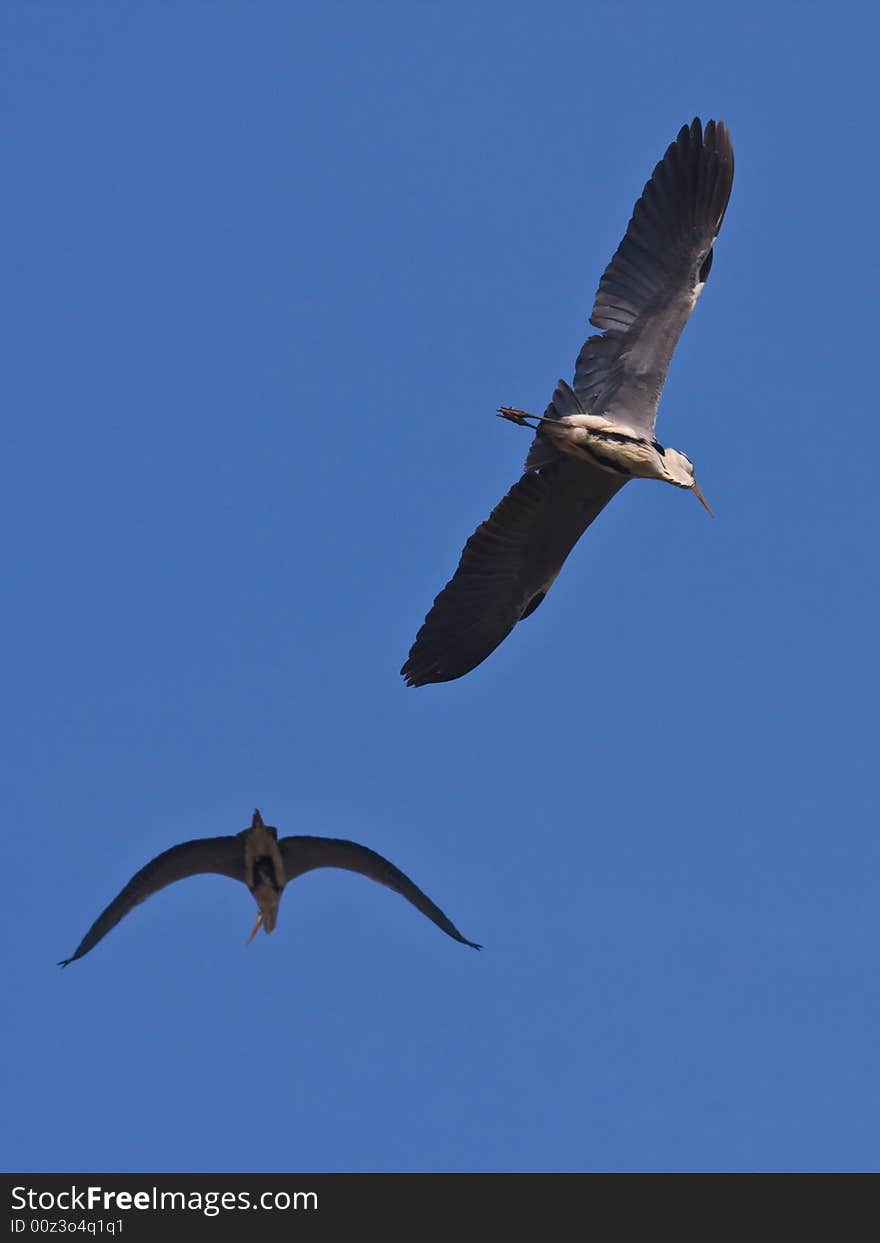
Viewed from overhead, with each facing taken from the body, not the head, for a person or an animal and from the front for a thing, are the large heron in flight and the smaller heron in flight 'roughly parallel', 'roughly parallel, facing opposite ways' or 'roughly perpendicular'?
roughly perpendicular

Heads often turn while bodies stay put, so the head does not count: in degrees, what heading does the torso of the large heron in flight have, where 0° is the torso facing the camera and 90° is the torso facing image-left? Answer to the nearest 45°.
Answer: approximately 270°
